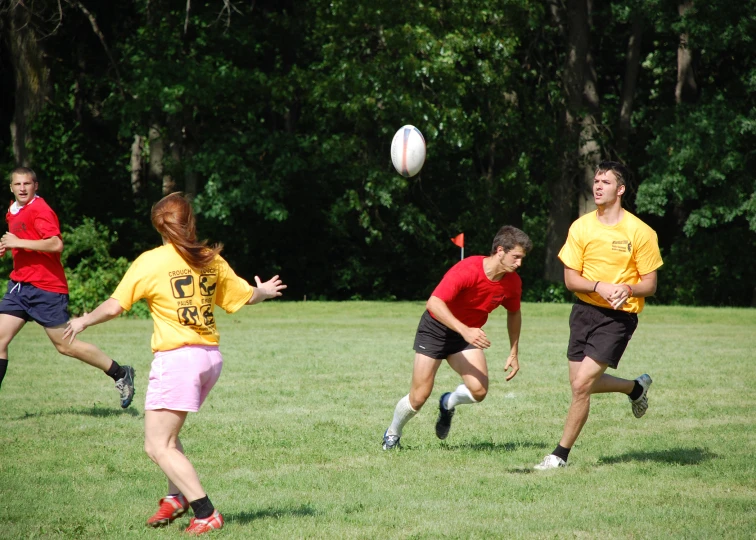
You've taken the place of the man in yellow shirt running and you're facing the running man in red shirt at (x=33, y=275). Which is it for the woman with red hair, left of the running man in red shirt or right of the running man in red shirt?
left

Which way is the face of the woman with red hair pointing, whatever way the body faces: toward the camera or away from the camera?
away from the camera

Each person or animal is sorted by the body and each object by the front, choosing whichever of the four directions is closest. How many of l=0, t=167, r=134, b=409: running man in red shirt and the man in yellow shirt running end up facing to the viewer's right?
0

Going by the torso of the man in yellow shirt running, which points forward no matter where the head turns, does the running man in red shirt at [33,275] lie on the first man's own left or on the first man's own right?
on the first man's own right

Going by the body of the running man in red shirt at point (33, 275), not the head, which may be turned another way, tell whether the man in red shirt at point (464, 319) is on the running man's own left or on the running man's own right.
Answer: on the running man's own left

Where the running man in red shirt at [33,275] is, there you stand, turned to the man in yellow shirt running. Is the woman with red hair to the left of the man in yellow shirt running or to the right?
right

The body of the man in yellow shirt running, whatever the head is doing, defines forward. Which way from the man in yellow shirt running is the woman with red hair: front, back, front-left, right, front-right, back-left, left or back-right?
front

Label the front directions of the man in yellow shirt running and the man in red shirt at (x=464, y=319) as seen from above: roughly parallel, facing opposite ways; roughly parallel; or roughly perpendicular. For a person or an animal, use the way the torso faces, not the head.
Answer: roughly perpendicular
